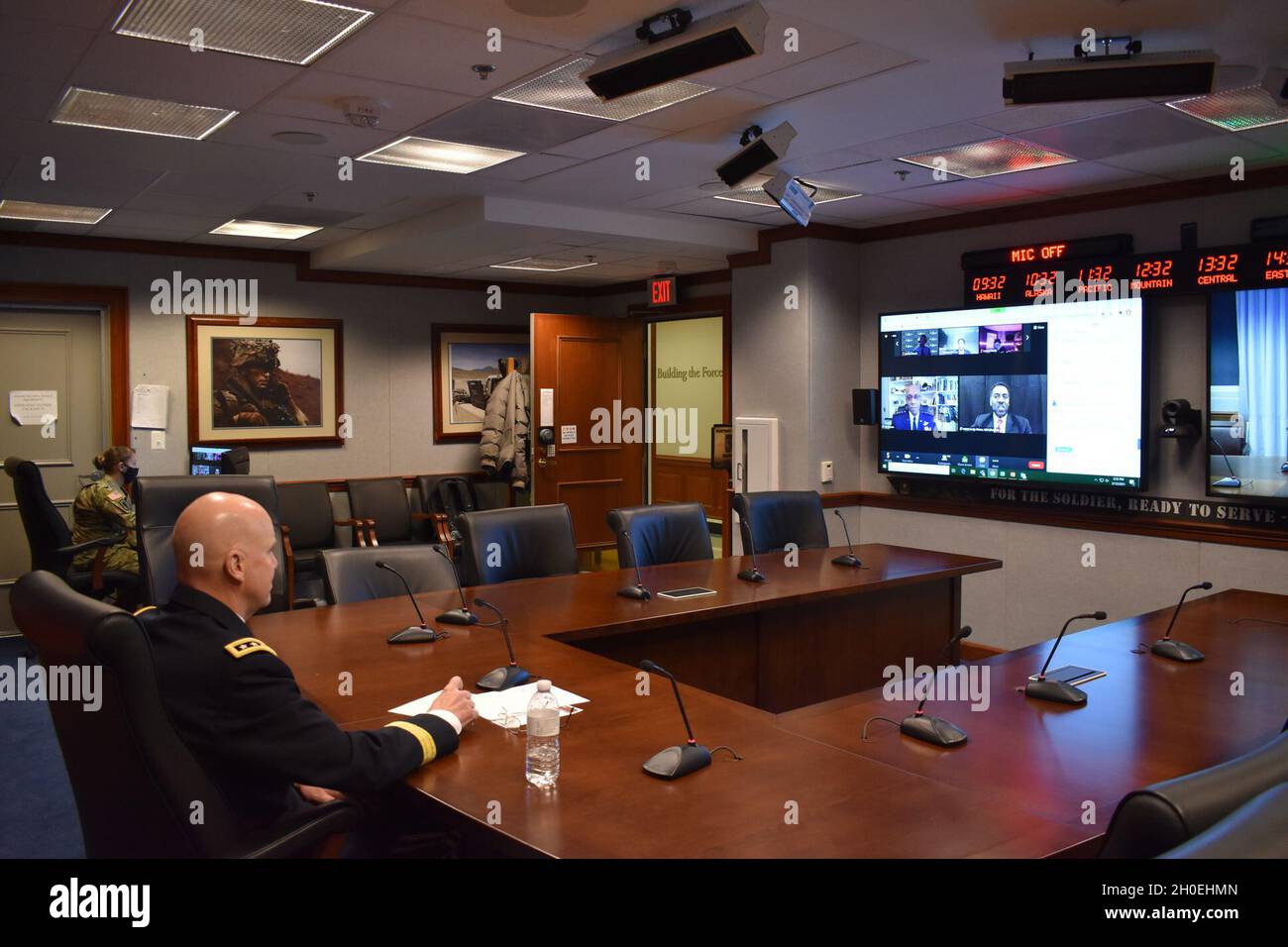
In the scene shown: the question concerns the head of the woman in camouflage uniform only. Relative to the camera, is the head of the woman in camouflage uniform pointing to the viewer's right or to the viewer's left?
to the viewer's right

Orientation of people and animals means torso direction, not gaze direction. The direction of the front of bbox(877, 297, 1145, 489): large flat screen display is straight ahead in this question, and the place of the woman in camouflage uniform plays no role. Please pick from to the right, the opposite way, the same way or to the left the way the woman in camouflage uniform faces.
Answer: the opposite way

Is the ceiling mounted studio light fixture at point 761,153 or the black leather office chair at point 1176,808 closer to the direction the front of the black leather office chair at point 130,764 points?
the ceiling mounted studio light fixture

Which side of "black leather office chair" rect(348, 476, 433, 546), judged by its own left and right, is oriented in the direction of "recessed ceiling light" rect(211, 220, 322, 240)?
right

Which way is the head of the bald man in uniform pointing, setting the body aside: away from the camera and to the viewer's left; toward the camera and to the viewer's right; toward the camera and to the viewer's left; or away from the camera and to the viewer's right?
away from the camera and to the viewer's right

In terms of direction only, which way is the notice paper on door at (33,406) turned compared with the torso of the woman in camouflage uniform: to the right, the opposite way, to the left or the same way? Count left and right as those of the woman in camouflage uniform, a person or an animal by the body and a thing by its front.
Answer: to the right

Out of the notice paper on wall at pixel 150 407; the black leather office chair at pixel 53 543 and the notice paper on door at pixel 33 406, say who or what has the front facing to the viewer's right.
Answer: the black leather office chair

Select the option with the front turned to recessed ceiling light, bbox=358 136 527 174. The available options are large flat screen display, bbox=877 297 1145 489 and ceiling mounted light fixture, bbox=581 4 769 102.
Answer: the large flat screen display
